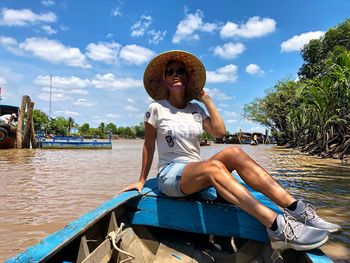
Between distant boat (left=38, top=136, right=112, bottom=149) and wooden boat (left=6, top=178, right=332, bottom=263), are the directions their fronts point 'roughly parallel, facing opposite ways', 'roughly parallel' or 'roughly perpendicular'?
roughly perpendicular

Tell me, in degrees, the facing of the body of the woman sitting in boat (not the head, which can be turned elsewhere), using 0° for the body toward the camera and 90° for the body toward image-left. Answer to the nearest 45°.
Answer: approximately 315°

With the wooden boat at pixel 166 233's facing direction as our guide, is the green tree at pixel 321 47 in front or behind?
in front

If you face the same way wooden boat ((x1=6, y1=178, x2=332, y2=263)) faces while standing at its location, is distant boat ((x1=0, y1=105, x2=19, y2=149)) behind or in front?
in front

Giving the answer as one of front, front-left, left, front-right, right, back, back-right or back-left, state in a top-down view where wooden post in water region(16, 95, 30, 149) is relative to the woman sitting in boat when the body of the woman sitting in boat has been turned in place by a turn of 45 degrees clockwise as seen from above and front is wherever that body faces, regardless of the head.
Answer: back-right

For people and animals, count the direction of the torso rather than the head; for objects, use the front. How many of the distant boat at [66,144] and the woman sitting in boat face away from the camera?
0

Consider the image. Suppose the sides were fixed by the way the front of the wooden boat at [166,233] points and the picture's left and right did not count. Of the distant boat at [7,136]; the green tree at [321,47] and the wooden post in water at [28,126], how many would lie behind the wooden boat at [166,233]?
0

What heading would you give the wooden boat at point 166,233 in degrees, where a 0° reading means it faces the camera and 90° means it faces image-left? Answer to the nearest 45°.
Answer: approximately 180°

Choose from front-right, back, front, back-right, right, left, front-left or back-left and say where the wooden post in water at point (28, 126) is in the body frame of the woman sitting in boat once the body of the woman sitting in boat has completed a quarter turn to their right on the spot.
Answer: right

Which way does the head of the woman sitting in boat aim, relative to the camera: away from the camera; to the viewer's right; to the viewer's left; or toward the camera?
toward the camera

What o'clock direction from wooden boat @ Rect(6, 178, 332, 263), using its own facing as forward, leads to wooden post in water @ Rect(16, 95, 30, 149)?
The wooden post in water is roughly at 11 o'clock from the wooden boat.

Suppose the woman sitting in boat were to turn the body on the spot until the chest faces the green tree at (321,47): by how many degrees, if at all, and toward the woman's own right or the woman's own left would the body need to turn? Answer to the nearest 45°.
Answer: approximately 135° to the woman's own left
